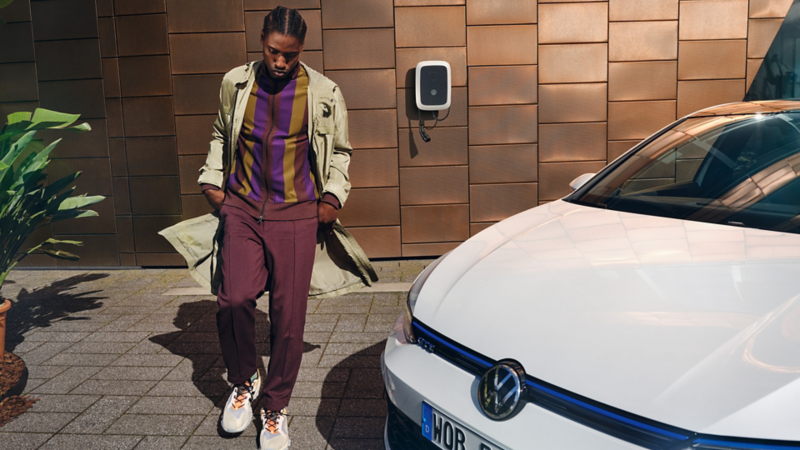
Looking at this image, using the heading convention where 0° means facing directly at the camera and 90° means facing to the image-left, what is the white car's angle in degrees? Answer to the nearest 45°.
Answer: approximately 45°

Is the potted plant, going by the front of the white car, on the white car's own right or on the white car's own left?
on the white car's own right
